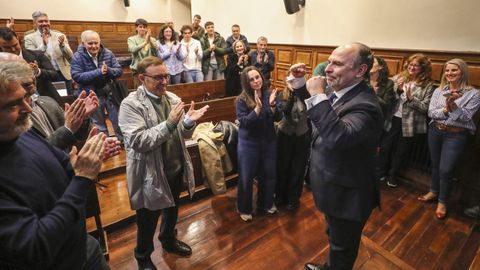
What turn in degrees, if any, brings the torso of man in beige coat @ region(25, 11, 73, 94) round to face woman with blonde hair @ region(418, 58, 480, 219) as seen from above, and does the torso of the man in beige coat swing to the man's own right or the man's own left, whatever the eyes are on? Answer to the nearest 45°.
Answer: approximately 45° to the man's own left

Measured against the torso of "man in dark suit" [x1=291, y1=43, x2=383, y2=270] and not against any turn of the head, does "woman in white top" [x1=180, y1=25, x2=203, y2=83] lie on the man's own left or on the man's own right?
on the man's own right

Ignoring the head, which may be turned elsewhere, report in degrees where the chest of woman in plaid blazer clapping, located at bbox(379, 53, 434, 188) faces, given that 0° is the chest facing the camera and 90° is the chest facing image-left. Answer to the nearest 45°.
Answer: approximately 45°

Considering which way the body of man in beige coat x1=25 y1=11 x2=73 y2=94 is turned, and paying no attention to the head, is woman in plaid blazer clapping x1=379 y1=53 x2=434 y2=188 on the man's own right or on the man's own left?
on the man's own left

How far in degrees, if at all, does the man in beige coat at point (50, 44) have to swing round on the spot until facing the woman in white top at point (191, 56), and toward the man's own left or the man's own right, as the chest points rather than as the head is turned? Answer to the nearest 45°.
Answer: approximately 90° to the man's own left

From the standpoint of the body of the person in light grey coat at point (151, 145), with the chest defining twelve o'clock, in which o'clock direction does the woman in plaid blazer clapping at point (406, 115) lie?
The woman in plaid blazer clapping is roughly at 10 o'clock from the person in light grey coat.

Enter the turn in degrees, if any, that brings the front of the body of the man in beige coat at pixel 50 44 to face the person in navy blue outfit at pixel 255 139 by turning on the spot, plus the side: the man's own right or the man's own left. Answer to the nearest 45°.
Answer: approximately 45° to the man's own left

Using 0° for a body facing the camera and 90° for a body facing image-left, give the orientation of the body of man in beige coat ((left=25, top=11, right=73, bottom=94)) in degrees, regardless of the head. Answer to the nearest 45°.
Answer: approximately 0°
